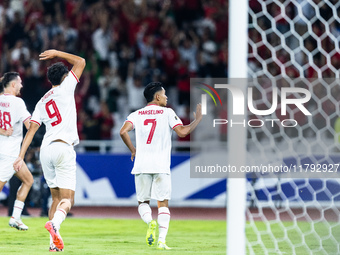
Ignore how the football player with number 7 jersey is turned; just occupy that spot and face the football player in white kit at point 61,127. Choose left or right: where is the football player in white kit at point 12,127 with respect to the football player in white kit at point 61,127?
right

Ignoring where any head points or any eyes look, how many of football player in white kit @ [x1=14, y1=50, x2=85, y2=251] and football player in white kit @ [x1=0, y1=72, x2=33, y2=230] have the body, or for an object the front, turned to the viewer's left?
0

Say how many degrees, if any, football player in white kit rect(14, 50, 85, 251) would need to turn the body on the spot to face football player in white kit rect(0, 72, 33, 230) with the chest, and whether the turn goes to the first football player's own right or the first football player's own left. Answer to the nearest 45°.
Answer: approximately 45° to the first football player's own left

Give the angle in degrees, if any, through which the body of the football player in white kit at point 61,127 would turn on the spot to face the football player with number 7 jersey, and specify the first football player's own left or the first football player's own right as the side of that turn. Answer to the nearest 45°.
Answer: approximately 45° to the first football player's own right

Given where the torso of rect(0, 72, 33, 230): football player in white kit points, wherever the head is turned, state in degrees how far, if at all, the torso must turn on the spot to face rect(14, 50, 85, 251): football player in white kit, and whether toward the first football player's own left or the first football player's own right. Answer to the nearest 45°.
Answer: approximately 135° to the first football player's own right

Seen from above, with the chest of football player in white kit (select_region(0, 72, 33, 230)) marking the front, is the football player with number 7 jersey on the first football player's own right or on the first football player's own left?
on the first football player's own right

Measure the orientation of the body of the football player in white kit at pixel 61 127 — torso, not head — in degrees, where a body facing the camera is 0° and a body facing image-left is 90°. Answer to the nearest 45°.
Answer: approximately 225°

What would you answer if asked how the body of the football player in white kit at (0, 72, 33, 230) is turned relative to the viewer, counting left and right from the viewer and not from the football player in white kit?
facing away from the viewer and to the right of the viewer

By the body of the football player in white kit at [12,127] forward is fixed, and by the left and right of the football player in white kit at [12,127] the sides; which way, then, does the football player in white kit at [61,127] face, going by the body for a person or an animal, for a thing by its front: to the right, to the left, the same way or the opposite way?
the same way
